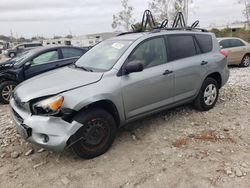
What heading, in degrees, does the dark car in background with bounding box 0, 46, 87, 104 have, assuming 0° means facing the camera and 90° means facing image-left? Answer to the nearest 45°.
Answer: approximately 45°

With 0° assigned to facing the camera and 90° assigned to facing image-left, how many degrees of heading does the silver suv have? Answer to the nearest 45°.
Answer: approximately 45°

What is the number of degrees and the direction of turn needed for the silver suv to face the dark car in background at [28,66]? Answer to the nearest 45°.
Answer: approximately 90° to its right

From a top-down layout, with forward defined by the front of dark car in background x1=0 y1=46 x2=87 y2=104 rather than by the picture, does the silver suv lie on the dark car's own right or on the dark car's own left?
on the dark car's own left
